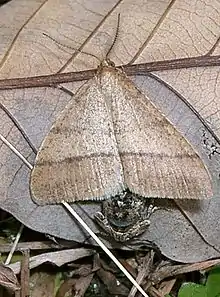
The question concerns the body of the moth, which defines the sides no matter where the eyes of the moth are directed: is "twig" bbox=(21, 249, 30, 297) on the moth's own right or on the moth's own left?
on the moth's own left

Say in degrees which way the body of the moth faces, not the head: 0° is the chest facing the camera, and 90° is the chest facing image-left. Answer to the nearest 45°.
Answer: approximately 180°
